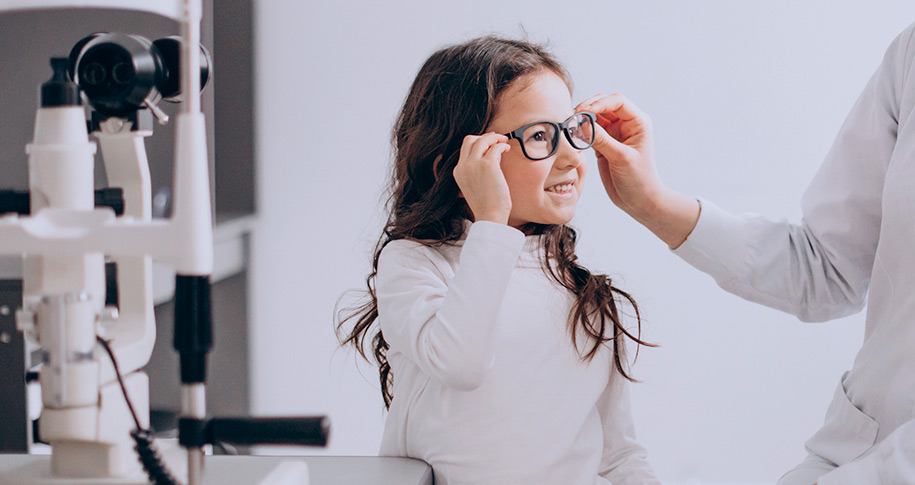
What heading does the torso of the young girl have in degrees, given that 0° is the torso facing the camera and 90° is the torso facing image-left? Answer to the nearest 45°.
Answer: approximately 315°
